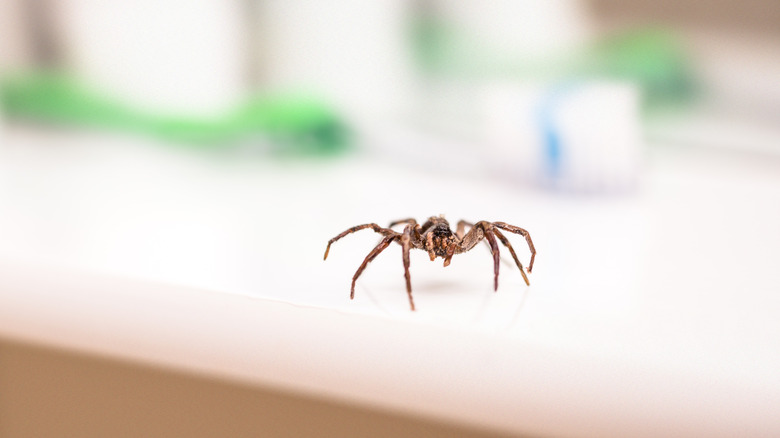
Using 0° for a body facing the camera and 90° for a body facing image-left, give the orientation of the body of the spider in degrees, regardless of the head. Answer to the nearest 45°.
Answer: approximately 0°
